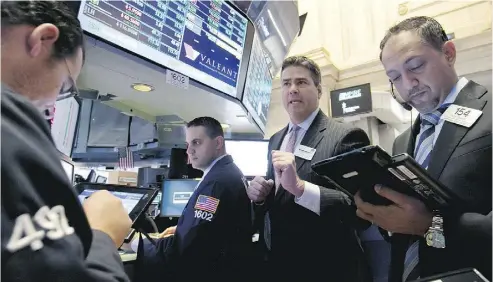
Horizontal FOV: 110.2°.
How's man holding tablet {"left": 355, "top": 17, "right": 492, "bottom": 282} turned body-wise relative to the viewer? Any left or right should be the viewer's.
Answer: facing the viewer and to the left of the viewer

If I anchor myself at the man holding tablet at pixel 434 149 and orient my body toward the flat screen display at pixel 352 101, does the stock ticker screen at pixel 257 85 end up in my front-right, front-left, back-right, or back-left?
front-left

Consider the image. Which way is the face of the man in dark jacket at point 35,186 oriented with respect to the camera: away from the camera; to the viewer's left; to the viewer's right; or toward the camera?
to the viewer's right

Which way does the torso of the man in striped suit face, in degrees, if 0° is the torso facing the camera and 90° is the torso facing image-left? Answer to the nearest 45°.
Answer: approximately 45°

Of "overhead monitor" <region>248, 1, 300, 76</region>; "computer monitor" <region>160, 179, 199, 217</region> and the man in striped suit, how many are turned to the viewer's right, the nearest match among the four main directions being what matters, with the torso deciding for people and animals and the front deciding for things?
0

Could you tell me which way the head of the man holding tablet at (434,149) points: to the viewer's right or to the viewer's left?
to the viewer's left

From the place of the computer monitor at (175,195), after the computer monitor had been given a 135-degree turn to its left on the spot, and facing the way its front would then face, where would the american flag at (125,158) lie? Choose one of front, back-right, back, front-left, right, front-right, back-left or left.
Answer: left

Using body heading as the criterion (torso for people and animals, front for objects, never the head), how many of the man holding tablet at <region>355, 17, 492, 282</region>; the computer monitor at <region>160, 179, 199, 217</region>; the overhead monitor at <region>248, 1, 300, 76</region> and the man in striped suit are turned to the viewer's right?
0

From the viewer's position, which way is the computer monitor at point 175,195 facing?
facing the viewer
